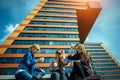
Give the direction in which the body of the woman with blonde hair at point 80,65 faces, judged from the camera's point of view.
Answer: to the viewer's left

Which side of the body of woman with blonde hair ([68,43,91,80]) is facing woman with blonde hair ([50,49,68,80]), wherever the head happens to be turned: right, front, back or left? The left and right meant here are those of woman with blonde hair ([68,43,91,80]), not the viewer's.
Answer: front

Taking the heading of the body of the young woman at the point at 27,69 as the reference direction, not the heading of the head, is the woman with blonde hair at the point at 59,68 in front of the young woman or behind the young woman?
in front

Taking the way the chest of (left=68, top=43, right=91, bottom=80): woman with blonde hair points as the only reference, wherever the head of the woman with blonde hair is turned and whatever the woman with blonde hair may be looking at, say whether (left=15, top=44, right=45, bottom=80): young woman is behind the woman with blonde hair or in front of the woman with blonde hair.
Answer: in front

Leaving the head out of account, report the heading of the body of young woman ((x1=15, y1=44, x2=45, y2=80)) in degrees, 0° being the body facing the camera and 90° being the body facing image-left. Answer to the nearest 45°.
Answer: approximately 270°

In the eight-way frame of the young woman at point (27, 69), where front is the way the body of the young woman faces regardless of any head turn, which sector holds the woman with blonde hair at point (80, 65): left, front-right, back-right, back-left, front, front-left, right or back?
front
